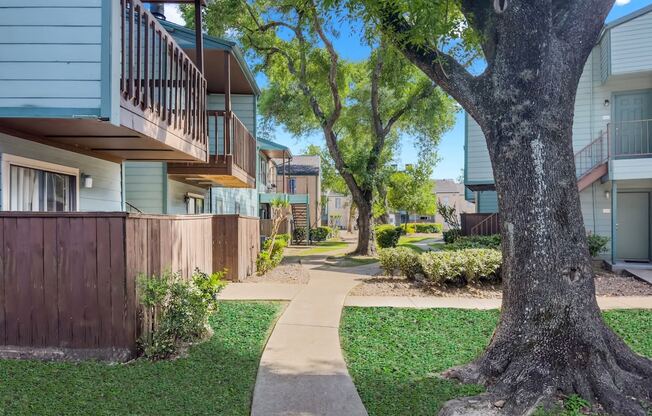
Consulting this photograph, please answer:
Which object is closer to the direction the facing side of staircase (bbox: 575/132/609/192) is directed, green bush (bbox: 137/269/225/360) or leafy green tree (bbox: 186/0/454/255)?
the leafy green tree

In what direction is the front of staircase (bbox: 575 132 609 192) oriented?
to the viewer's left

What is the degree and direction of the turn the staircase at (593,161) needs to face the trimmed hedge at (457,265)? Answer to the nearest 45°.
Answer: approximately 90° to its left

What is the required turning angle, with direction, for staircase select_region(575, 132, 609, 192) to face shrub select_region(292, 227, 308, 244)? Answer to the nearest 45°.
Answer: approximately 45° to its right

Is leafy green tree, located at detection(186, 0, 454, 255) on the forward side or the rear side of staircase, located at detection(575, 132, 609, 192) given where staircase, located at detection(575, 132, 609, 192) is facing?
on the forward side

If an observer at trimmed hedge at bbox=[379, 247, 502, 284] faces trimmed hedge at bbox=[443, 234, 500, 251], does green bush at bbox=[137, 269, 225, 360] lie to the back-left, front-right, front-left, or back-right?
back-left

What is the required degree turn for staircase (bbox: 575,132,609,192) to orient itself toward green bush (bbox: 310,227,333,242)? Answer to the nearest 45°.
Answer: approximately 45° to its right

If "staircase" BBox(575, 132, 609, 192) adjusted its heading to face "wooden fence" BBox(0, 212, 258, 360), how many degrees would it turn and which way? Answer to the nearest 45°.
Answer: approximately 90° to its left

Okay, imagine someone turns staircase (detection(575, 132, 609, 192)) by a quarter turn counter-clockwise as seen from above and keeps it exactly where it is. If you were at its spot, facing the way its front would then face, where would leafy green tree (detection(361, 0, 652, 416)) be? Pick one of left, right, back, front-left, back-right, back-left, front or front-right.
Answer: front

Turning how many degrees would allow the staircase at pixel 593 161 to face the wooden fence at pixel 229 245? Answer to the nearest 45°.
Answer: approximately 45° to its left

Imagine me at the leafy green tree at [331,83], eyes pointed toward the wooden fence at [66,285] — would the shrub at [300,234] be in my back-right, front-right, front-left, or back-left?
back-right
